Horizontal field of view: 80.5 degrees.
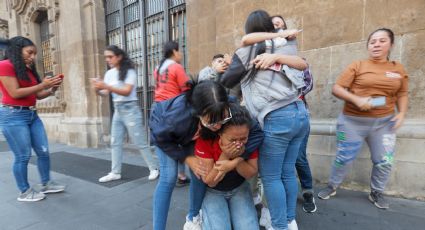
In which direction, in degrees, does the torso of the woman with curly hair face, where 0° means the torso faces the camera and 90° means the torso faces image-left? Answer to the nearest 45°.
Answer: approximately 315°

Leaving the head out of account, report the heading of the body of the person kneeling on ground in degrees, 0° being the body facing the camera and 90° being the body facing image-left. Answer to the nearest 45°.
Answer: approximately 0°

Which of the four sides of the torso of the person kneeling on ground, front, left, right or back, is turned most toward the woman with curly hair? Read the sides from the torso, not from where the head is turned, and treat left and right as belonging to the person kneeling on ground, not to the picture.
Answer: right
